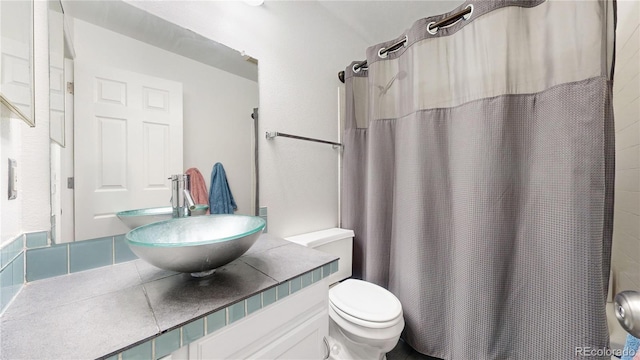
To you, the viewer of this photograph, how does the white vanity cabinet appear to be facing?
facing the viewer and to the right of the viewer

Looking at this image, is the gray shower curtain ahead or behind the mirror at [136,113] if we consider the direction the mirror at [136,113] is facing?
ahead

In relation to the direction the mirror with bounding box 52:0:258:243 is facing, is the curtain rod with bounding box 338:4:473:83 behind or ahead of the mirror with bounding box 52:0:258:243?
ahead

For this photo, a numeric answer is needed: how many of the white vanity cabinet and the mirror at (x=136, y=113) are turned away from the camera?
0

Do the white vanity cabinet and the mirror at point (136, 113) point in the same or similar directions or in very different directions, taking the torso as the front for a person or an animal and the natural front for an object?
same or similar directions

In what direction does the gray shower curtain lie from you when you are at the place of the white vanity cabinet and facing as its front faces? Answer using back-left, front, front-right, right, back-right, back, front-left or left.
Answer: front-left

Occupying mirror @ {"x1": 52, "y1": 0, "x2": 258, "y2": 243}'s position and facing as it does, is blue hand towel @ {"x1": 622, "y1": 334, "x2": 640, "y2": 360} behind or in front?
in front
